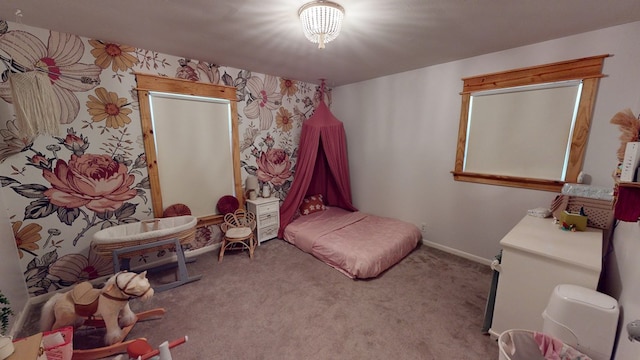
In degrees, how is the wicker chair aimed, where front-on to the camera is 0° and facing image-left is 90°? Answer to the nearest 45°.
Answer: approximately 0°

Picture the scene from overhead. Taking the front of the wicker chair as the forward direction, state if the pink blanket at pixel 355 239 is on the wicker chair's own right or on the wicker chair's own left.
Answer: on the wicker chair's own left

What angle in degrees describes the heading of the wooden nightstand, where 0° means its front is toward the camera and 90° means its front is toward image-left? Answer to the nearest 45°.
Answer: approximately 315°

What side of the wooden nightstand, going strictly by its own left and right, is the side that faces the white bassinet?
right

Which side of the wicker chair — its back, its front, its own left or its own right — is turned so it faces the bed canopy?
left

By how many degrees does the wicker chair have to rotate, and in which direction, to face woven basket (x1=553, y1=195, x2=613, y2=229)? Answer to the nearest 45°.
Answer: approximately 45° to its left

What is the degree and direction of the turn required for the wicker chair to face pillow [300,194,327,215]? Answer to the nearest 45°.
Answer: approximately 90° to its left

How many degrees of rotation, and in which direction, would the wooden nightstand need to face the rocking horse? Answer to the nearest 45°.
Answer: approximately 90° to its right

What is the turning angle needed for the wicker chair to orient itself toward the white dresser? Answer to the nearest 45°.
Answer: approximately 45° to its left

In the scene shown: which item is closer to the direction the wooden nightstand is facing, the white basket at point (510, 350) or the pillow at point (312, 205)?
the white basket
